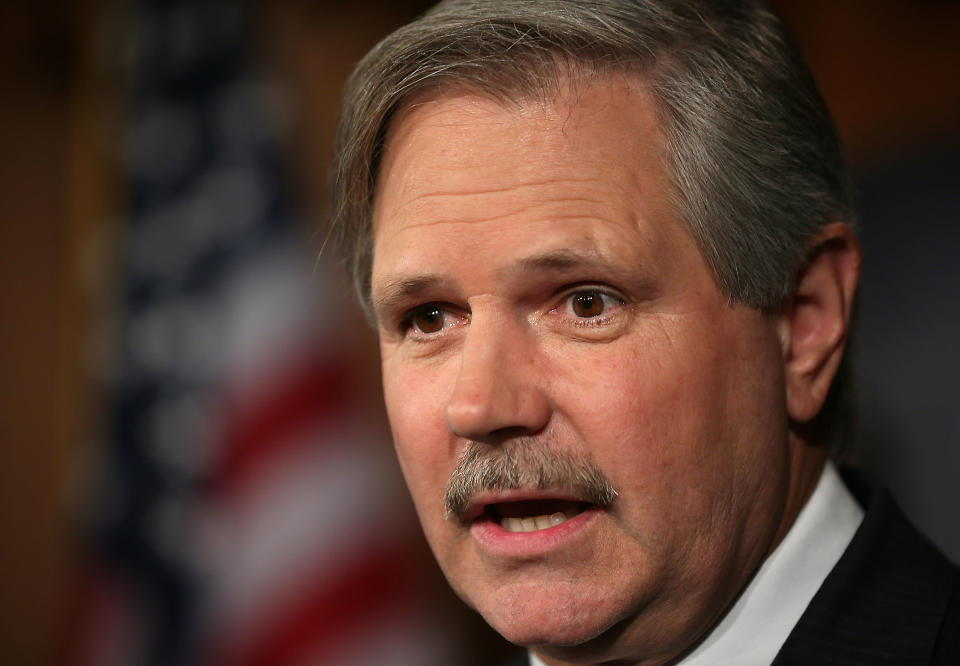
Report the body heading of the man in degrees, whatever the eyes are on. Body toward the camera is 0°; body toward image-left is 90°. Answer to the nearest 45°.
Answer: approximately 45°

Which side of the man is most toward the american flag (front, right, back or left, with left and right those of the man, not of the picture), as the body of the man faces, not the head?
right

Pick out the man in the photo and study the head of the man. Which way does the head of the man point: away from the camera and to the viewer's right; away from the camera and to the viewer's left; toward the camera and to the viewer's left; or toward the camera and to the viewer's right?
toward the camera and to the viewer's left
